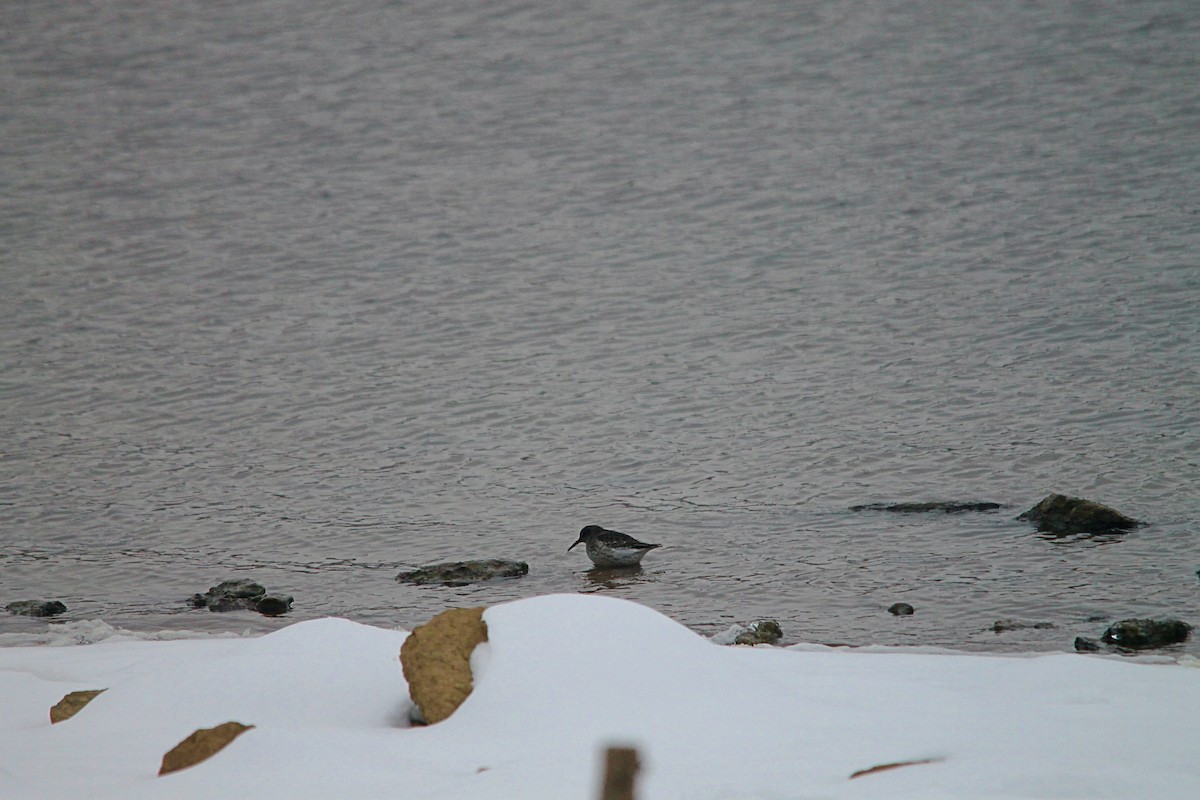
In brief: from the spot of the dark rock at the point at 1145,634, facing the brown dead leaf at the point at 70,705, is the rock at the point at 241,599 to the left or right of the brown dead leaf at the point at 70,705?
right

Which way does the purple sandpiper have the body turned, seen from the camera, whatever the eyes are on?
to the viewer's left

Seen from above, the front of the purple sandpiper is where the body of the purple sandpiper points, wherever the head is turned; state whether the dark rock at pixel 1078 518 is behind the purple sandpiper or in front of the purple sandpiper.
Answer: behind

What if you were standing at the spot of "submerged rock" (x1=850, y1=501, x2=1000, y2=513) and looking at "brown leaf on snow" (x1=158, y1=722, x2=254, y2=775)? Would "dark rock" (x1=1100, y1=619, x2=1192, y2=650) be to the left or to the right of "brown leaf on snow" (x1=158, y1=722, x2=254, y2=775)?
left

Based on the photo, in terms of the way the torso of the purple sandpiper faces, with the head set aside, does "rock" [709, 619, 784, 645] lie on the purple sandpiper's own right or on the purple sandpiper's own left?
on the purple sandpiper's own left

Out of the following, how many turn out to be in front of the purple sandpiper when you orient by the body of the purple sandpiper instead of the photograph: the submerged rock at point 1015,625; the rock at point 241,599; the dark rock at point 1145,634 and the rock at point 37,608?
2

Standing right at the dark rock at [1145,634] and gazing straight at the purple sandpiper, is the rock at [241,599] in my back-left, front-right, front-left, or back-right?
front-left

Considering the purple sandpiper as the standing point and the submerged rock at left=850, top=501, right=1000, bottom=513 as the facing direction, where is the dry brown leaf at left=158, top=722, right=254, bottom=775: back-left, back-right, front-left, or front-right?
back-right

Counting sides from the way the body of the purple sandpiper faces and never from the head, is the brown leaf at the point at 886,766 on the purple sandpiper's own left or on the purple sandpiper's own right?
on the purple sandpiper's own left

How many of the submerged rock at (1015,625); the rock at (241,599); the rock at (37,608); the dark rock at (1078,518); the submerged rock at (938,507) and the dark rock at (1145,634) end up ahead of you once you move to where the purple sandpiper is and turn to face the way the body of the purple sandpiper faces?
2

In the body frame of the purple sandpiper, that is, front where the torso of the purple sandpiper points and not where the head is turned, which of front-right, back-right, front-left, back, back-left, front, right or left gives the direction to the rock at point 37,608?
front

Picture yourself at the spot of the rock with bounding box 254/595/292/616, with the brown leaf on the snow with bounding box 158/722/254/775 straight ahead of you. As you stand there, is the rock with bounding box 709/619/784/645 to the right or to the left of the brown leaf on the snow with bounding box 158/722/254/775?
left

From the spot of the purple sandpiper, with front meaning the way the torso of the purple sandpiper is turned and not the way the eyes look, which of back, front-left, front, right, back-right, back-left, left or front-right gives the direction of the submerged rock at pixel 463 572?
front

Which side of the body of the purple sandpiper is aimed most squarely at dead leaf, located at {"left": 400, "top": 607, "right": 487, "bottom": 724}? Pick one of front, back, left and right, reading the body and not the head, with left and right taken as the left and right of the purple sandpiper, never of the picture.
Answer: left

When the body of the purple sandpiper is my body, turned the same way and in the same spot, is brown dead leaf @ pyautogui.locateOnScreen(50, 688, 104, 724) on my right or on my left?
on my left

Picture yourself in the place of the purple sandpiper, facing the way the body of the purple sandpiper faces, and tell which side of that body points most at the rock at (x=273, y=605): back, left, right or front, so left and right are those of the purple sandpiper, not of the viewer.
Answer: front
